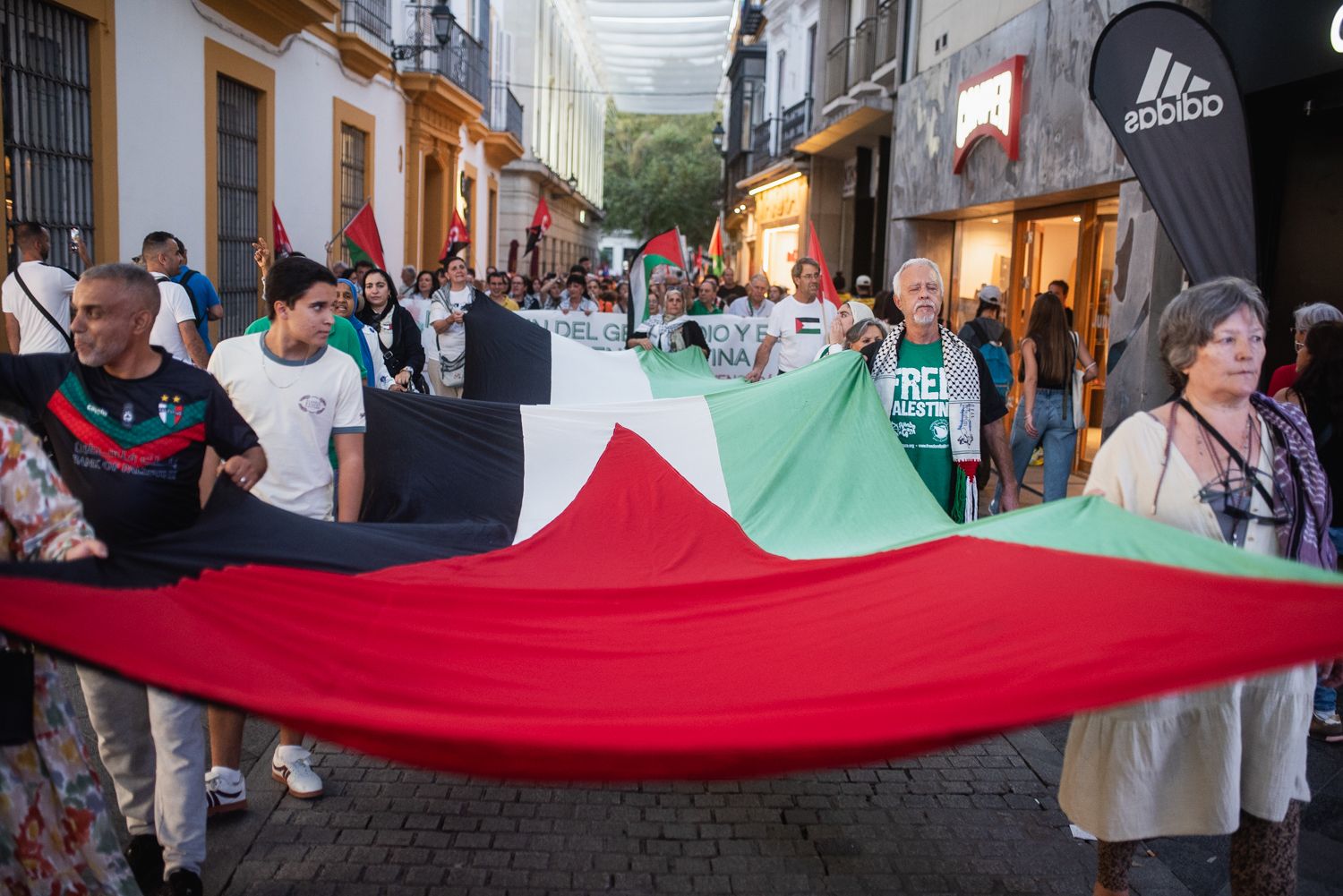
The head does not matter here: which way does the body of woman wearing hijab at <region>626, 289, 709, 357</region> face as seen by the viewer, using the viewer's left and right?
facing the viewer

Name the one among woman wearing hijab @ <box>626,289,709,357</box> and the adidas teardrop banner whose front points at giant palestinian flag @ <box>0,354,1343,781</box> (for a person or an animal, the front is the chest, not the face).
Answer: the woman wearing hijab

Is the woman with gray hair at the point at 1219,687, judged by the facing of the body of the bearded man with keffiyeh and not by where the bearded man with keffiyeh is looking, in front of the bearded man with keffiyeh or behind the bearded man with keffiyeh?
in front

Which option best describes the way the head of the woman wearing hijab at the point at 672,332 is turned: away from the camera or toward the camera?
toward the camera

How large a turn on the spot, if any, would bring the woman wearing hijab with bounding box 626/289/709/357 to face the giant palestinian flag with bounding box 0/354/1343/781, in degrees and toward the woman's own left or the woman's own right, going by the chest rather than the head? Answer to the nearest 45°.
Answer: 0° — they already face it

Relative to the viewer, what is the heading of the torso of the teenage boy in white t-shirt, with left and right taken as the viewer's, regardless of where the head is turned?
facing the viewer

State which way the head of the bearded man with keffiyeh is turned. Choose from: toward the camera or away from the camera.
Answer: toward the camera

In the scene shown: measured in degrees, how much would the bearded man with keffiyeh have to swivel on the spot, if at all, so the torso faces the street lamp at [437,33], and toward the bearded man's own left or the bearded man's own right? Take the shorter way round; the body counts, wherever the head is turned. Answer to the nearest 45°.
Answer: approximately 135° to the bearded man's own right

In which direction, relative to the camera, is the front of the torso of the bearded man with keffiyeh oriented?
toward the camera
